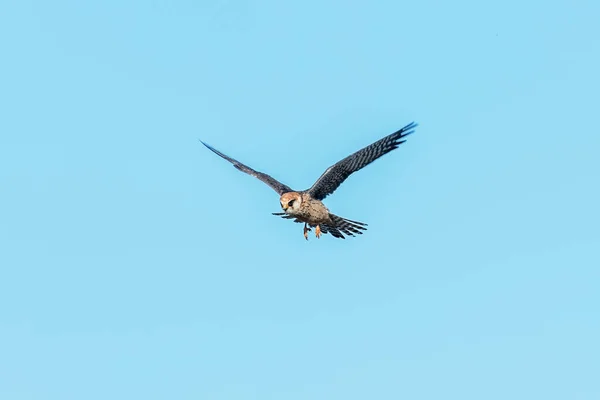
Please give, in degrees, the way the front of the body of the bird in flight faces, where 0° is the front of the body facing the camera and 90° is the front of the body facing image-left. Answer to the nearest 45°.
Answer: approximately 45°
